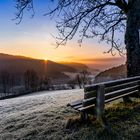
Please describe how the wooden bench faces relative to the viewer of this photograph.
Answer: facing away from the viewer and to the left of the viewer
